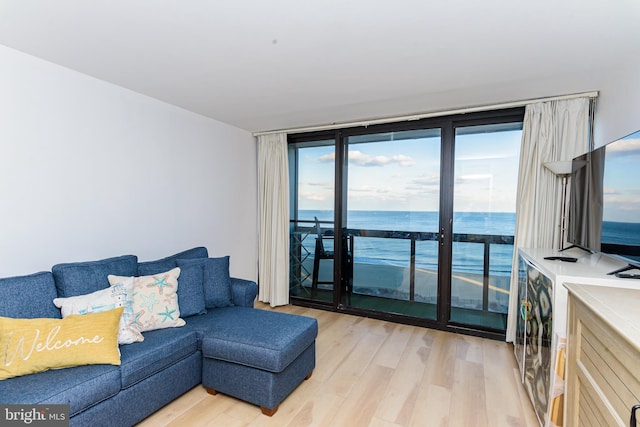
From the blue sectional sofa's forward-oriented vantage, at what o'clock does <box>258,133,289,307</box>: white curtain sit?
The white curtain is roughly at 9 o'clock from the blue sectional sofa.

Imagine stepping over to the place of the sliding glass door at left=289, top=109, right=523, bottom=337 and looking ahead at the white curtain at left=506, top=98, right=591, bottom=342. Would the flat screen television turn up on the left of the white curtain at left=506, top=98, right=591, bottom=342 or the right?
right

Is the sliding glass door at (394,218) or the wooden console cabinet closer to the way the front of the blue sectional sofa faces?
the wooden console cabinet

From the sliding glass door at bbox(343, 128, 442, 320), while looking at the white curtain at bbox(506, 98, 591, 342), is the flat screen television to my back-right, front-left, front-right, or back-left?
front-right

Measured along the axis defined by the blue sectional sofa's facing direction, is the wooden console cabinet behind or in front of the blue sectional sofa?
in front

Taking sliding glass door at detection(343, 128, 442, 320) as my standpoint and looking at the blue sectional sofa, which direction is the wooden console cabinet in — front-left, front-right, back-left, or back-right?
front-left

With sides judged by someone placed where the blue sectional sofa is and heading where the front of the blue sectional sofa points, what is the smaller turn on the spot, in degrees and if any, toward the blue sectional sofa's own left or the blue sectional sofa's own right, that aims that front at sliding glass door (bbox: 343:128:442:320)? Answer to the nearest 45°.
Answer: approximately 45° to the blue sectional sofa's own left

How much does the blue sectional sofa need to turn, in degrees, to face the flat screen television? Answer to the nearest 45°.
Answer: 0° — it already faces it

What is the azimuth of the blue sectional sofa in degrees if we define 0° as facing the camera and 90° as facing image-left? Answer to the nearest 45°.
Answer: approximately 315°

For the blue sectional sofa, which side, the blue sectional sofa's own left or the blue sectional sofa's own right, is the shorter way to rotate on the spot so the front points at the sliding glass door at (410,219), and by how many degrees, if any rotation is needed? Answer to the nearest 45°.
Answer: approximately 45° to the blue sectional sofa's own left

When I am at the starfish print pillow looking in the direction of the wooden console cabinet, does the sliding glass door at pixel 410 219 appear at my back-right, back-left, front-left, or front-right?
front-left
